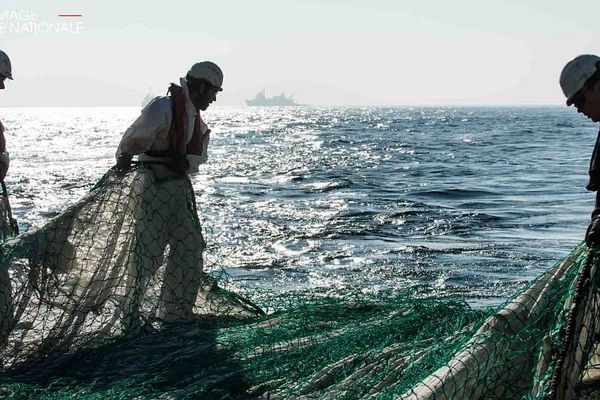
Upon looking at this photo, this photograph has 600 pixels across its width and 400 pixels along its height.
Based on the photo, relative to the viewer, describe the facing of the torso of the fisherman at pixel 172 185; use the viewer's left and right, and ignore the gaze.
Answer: facing the viewer and to the right of the viewer

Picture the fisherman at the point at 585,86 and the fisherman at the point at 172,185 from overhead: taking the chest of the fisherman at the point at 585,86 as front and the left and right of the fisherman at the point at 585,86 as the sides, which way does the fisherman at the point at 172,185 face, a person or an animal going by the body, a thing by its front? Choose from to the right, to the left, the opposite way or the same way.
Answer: the opposite way

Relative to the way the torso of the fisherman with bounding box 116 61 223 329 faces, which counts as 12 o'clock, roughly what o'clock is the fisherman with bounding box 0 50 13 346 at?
the fisherman with bounding box 0 50 13 346 is roughly at 4 o'clock from the fisherman with bounding box 116 61 223 329.

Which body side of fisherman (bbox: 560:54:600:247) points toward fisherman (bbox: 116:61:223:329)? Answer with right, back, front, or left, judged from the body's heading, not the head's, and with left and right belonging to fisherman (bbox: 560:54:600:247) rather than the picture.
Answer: front

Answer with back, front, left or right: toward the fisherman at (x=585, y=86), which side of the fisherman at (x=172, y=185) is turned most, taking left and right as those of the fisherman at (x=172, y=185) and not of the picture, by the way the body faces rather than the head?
front

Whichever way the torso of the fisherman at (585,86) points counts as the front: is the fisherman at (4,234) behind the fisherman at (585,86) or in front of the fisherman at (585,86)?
in front

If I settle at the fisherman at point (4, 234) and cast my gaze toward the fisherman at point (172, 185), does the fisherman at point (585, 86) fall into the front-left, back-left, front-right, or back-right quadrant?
front-right

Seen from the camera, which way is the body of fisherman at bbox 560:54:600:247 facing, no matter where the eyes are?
to the viewer's left

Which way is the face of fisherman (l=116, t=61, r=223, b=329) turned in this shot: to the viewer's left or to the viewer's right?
to the viewer's right
